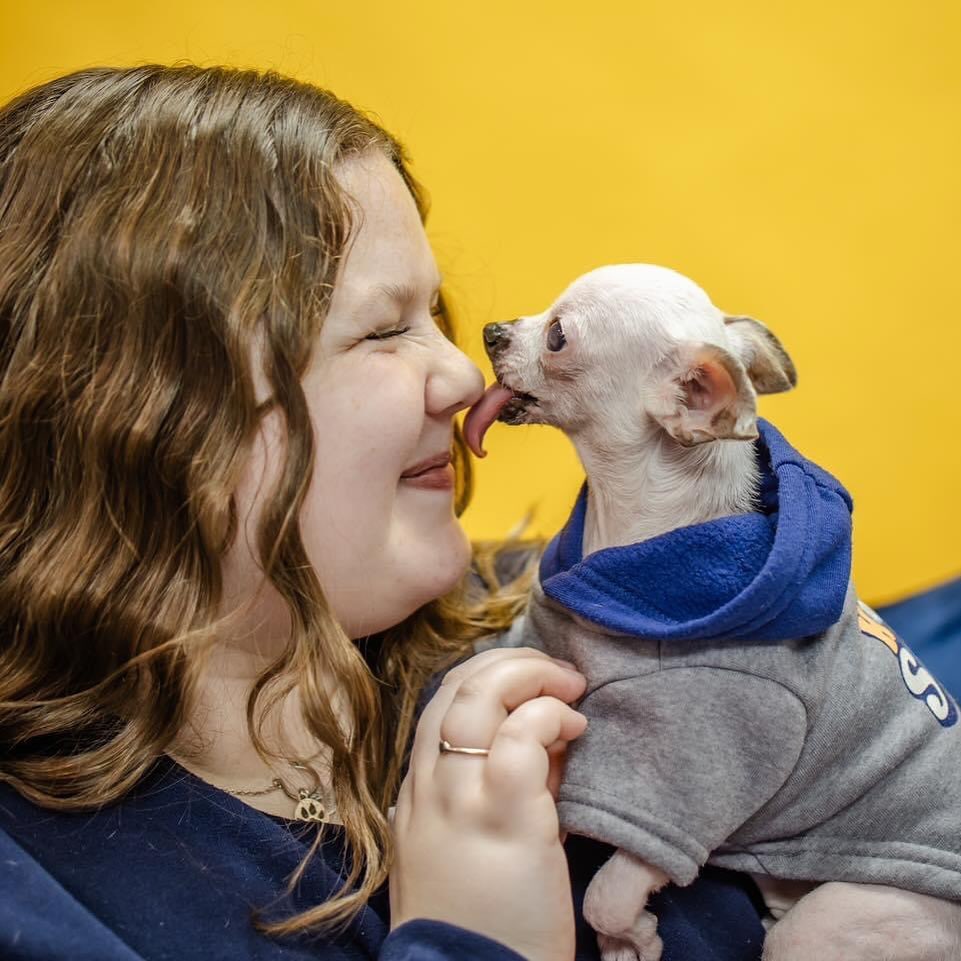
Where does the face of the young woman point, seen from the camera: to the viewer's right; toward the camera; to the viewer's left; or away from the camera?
to the viewer's right

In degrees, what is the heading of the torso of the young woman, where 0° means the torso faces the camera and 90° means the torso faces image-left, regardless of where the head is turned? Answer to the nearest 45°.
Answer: approximately 315°

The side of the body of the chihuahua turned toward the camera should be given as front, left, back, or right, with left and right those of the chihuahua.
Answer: left
